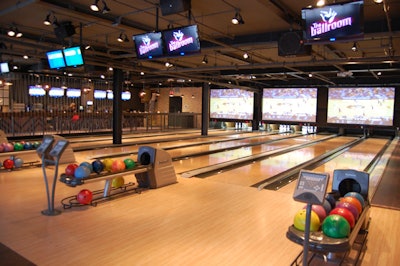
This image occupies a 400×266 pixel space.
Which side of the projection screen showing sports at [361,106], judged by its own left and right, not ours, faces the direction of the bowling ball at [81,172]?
front

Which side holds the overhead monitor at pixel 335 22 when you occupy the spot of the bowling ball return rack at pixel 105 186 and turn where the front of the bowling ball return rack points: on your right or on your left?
on your left

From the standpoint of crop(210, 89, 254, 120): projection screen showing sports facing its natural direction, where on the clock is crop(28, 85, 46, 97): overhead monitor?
The overhead monitor is roughly at 2 o'clock from the projection screen showing sports.

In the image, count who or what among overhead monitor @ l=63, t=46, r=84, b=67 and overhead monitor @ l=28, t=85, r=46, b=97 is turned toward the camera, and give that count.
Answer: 2

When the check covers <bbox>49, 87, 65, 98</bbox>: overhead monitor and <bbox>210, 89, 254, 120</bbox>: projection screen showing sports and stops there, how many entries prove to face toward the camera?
2

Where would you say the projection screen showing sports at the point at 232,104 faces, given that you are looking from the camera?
facing the viewer

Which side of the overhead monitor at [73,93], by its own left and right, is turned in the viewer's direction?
front

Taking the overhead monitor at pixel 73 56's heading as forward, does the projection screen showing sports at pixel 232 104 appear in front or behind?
behind

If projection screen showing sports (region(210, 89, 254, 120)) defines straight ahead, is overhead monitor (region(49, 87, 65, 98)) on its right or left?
on its right

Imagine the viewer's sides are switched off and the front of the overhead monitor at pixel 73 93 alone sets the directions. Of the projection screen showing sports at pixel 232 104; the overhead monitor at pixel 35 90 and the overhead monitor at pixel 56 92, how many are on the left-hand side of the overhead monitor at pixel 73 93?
1

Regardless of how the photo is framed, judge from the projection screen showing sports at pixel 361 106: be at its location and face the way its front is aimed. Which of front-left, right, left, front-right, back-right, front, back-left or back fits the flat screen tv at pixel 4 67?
front-right

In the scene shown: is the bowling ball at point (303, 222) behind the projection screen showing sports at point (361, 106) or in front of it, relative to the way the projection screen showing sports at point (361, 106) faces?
in front
